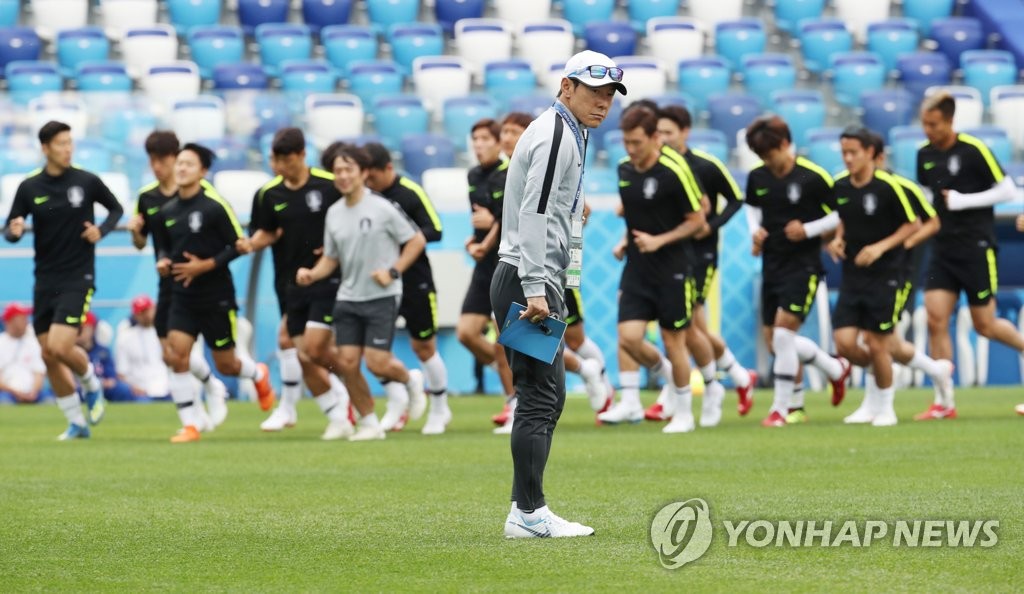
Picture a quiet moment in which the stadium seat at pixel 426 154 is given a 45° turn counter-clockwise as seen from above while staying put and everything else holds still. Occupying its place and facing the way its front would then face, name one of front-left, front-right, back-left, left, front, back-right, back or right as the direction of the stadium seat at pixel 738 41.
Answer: left

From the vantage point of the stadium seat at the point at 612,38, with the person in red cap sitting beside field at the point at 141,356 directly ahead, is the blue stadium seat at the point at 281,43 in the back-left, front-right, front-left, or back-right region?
front-right

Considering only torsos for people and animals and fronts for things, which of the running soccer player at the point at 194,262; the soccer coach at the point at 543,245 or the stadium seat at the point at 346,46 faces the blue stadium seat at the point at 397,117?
the stadium seat

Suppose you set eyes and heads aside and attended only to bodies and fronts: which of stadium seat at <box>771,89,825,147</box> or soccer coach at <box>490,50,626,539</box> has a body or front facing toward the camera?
the stadium seat

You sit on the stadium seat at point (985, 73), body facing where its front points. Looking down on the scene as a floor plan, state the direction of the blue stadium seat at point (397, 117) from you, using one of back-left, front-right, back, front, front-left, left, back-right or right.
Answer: front-right

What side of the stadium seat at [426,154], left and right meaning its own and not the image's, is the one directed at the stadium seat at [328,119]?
right

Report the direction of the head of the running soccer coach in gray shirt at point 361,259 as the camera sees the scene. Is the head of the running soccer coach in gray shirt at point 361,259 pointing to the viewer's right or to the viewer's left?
to the viewer's left

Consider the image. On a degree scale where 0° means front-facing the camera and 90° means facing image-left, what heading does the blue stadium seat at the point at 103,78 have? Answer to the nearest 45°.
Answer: approximately 0°

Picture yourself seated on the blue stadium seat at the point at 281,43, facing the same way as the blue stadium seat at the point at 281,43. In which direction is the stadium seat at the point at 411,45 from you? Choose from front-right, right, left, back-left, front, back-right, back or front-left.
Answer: left

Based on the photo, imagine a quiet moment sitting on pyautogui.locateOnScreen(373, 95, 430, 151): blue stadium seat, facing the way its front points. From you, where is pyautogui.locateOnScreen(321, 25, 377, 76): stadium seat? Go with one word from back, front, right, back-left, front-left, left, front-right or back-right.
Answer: back

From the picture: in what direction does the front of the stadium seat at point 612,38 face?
toward the camera

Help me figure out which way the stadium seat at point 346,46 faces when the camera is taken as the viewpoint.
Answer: facing the viewer

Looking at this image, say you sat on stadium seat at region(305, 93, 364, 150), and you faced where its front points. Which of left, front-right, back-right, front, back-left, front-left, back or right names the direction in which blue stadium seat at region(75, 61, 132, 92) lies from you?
back-right

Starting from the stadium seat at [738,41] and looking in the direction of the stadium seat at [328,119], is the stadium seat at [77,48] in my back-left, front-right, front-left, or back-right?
front-right

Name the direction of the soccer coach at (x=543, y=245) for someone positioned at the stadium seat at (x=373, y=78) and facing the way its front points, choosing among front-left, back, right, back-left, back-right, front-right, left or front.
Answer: front

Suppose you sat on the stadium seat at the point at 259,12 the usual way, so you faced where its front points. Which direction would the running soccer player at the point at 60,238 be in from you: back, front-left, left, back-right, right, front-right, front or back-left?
front

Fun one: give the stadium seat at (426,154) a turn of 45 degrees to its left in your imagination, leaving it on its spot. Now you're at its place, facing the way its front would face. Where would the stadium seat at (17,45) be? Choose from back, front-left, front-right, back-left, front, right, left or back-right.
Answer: back

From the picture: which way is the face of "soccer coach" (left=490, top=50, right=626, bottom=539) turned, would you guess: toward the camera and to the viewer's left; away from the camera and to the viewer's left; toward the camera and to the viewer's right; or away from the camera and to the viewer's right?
toward the camera and to the viewer's right

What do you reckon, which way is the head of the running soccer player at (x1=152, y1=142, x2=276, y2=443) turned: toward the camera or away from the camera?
toward the camera
